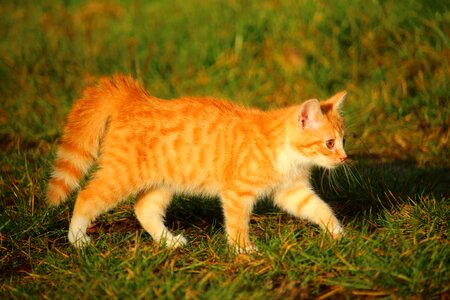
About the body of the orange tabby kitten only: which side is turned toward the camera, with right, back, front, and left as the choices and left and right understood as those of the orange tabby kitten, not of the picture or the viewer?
right
